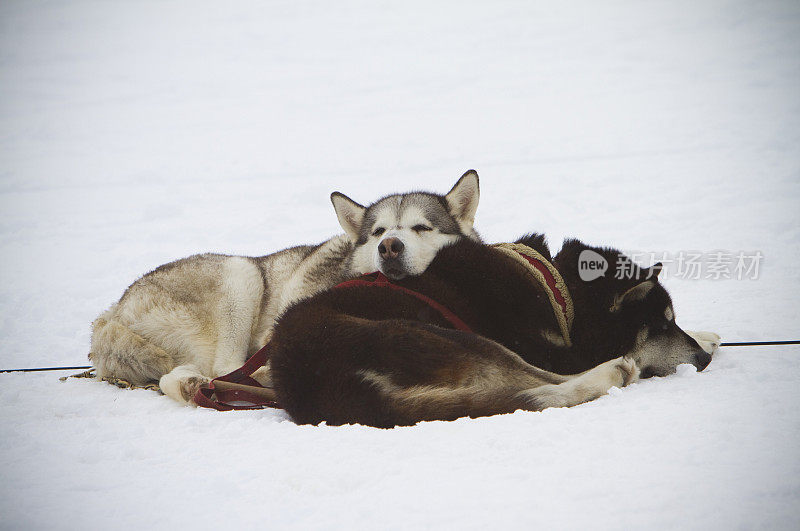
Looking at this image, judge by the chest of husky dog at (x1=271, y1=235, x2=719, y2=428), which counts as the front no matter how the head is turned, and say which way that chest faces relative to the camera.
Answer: to the viewer's right

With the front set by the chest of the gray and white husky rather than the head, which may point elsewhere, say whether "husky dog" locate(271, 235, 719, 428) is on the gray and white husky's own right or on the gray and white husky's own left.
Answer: on the gray and white husky's own right

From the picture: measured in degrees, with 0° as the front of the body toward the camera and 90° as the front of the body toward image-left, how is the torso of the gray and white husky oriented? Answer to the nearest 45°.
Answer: approximately 270°

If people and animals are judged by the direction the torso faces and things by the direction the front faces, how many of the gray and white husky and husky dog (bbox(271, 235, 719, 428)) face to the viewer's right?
2

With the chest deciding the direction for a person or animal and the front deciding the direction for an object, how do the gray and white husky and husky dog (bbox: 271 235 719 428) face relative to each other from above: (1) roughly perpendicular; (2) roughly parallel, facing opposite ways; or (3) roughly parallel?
roughly parallel

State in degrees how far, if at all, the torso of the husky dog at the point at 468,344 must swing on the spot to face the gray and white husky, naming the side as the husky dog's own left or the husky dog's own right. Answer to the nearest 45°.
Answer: approximately 135° to the husky dog's own left
